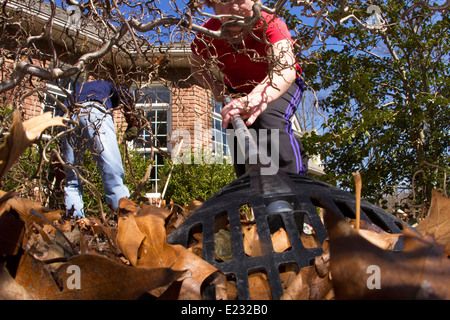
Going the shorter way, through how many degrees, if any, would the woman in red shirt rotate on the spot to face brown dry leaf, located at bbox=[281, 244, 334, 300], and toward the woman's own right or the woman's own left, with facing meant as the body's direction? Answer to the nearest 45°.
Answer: approximately 45° to the woman's own left

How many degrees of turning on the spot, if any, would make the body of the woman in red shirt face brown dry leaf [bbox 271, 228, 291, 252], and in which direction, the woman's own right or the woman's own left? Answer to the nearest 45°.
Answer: approximately 45° to the woman's own left

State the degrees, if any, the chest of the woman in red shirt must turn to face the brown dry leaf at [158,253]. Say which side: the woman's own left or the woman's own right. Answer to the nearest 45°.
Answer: approximately 45° to the woman's own left

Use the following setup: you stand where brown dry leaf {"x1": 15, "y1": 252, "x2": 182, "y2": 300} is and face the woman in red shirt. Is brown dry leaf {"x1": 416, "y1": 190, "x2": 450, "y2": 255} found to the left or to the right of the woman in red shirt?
right

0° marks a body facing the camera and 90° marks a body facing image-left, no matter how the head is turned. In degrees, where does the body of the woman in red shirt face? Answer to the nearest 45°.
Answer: approximately 45°

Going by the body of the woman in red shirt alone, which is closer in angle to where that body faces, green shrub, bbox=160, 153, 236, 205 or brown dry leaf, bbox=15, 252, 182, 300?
the brown dry leaf
